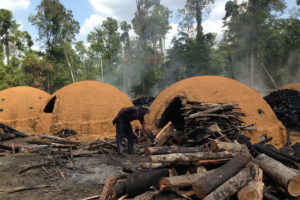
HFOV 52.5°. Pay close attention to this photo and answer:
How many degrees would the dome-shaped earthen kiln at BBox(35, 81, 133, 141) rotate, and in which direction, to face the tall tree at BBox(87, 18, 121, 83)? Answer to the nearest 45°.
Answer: approximately 135° to its right

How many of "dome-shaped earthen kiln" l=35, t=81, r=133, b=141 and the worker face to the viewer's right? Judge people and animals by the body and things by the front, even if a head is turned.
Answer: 1

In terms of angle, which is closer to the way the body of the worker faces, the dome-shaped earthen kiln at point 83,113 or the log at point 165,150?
the log

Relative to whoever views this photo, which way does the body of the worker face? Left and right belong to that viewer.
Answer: facing to the right of the viewer

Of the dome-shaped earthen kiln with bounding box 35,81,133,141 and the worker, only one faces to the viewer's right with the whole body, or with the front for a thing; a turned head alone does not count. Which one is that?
the worker

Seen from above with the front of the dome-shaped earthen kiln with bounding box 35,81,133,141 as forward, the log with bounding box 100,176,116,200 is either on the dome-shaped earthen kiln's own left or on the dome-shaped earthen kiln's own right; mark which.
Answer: on the dome-shaped earthen kiln's own left

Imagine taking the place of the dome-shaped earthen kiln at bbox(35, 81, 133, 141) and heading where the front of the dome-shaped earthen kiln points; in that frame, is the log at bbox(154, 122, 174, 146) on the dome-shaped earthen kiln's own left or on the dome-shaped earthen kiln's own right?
on the dome-shaped earthen kiln's own left

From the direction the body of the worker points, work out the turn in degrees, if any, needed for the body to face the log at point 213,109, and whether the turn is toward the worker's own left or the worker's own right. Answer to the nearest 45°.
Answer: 0° — they already face it

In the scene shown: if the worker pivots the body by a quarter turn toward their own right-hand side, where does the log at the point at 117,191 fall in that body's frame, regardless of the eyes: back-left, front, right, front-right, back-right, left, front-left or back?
front

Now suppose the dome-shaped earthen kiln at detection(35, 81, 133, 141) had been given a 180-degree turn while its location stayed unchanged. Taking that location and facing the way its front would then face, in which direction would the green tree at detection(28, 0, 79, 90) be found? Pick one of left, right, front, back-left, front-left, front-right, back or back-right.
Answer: front-left

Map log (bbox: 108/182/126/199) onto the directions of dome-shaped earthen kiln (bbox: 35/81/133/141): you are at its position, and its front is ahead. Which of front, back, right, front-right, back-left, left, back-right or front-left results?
front-left
